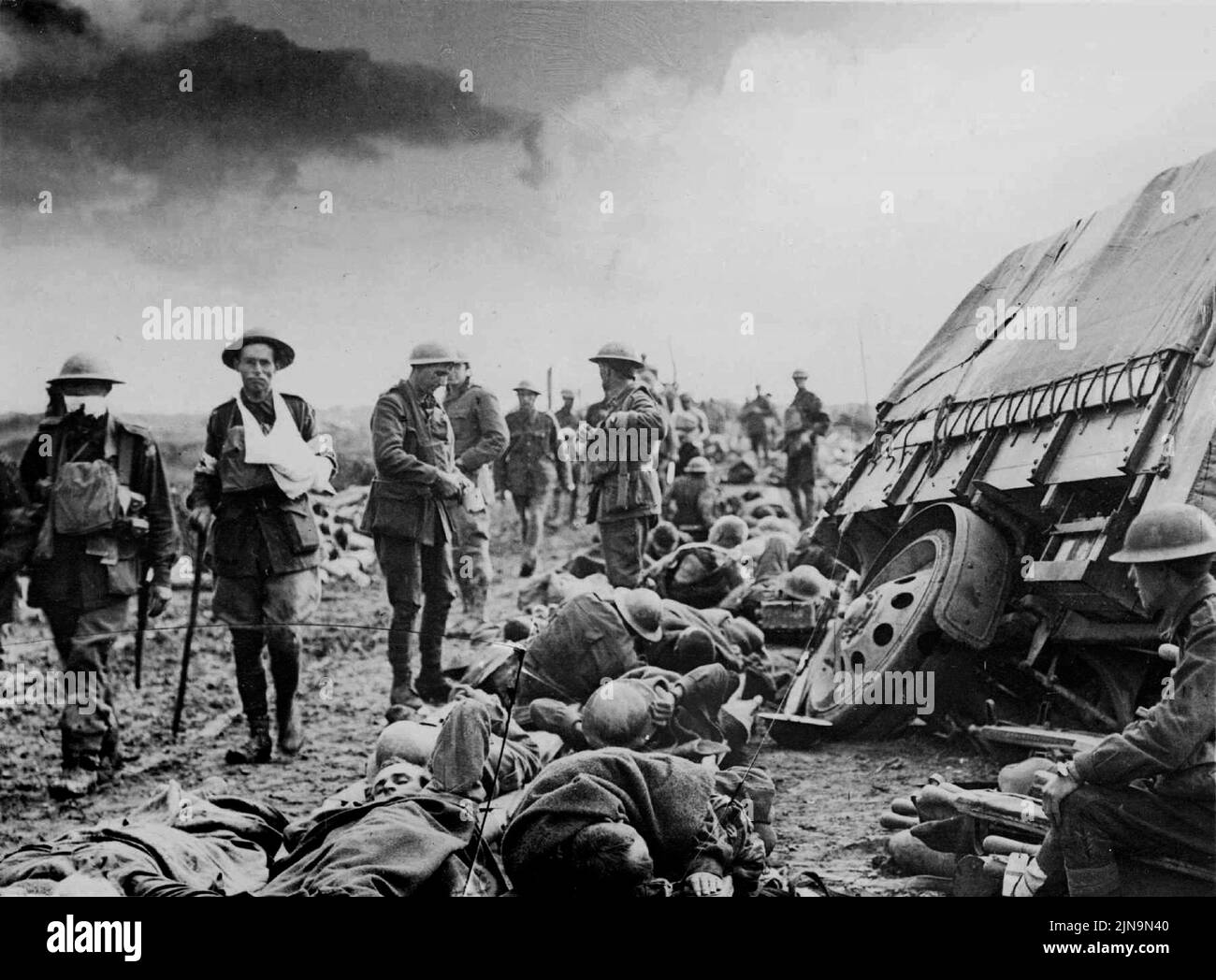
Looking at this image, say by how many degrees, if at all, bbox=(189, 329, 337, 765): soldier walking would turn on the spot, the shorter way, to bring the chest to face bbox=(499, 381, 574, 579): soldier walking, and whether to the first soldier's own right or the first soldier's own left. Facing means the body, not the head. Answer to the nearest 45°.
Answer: approximately 135° to the first soldier's own left

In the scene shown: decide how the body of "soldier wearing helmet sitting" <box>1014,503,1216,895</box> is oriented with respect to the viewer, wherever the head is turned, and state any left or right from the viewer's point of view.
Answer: facing to the left of the viewer

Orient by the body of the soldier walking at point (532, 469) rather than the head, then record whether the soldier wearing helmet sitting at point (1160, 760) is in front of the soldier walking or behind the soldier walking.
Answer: in front

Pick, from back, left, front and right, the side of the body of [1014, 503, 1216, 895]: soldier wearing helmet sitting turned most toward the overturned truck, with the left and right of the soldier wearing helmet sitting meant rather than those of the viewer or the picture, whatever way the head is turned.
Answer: right

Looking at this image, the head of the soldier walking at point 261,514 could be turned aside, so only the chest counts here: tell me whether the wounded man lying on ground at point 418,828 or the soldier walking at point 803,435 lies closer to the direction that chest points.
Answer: the wounded man lying on ground

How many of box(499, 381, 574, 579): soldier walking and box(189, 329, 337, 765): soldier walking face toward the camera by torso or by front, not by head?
2

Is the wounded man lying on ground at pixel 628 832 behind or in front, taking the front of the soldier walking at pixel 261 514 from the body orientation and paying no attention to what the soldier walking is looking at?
in front

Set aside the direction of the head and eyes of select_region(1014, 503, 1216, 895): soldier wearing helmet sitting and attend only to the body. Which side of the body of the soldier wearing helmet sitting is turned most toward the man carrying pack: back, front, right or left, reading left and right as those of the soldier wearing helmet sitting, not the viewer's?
front
